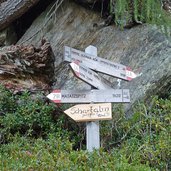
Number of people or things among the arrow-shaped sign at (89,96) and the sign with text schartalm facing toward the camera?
2

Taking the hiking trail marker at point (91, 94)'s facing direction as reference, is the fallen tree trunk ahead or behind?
behind

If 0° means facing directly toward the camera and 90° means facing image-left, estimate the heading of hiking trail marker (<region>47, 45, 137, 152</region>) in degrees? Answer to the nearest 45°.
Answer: approximately 0°

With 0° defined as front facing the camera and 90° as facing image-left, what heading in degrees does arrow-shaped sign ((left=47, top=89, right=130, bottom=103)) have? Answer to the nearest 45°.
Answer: approximately 0°

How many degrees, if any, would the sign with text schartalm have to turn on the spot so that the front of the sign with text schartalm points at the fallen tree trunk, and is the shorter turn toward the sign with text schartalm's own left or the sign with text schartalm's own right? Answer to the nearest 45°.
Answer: approximately 135° to the sign with text schartalm's own right
